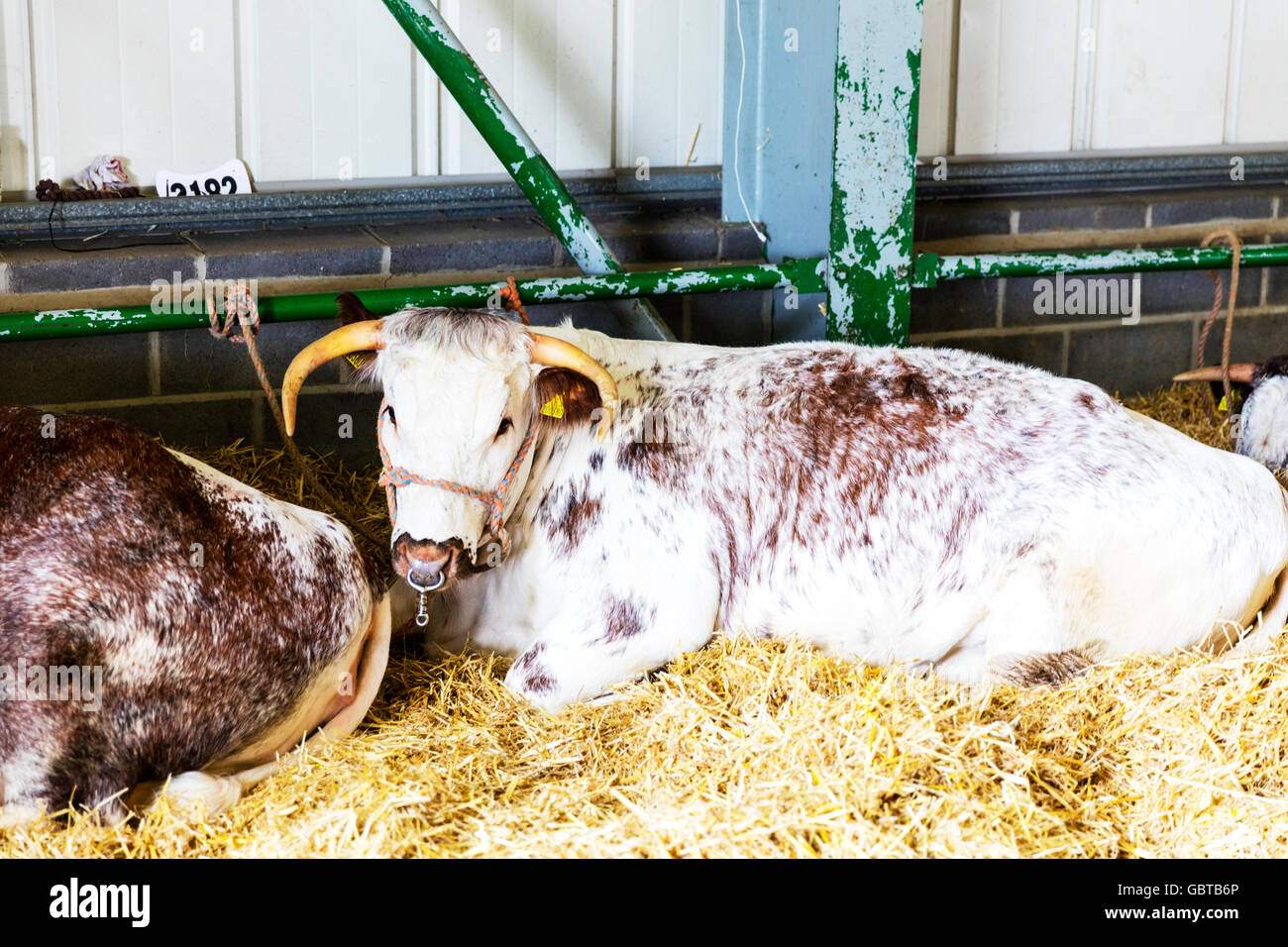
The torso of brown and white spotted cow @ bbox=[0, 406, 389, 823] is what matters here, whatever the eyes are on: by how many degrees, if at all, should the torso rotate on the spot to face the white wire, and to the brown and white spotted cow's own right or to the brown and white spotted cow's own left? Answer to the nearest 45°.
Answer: approximately 135° to the brown and white spotted cow's own right

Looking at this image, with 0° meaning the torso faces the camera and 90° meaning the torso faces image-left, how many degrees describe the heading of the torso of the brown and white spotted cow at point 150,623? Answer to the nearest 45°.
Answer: approximately 90°

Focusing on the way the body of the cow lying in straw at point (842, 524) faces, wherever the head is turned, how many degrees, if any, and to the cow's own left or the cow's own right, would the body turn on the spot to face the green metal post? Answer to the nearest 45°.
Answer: approximately 90° to the cow's own right

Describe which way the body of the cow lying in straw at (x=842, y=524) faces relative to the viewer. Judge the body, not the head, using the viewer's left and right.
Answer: facing to the left of the viewer

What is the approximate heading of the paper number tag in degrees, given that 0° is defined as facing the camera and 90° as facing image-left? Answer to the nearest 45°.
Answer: approximately 0°

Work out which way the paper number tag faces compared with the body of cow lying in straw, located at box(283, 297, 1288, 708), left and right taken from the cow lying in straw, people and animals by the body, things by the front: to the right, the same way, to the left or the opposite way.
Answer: to the left

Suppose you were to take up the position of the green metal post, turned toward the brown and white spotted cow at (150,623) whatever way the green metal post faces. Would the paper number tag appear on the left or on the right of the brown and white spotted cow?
right

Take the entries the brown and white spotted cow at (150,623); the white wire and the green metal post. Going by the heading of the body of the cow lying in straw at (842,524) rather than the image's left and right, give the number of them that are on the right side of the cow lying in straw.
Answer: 2

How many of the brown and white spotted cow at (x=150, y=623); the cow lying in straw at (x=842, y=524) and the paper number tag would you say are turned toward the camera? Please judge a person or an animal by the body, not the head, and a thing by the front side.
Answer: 1

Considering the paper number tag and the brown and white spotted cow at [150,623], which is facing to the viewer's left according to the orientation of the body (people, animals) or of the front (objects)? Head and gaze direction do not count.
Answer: the brown and white spotted cow

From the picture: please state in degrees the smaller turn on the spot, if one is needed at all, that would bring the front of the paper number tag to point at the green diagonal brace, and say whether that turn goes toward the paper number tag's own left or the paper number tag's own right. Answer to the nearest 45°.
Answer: approximately 45° to the paper number tag's own left

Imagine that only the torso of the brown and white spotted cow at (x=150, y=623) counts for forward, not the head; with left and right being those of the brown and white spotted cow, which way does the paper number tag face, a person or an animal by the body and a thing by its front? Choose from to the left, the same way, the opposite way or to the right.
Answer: to the left
